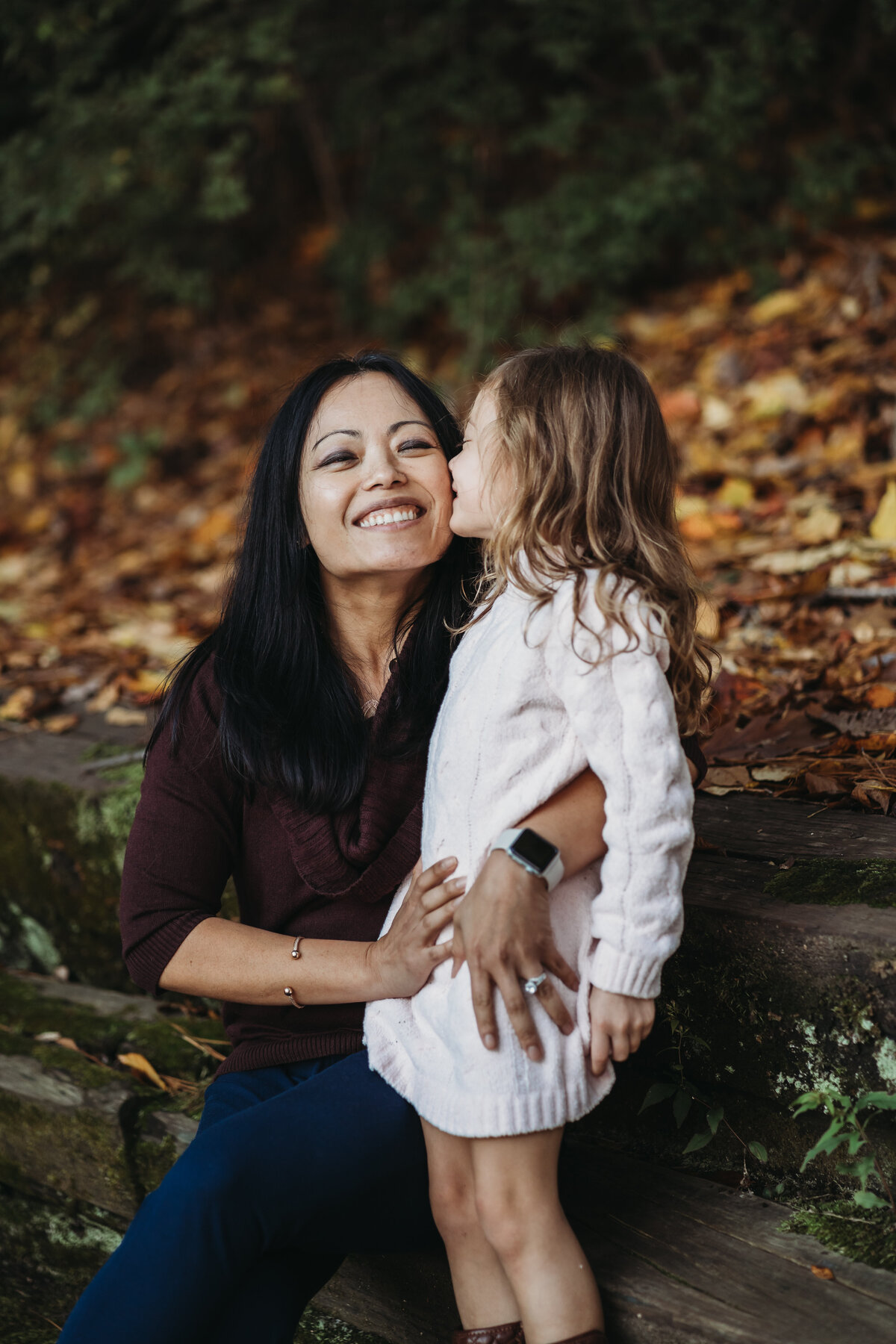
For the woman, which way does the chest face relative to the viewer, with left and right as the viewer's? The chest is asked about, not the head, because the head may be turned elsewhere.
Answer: facing the viewer and to the right of the viewer

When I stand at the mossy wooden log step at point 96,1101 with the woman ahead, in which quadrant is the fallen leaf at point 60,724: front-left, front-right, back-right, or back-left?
back-left

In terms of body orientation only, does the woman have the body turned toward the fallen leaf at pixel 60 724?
no

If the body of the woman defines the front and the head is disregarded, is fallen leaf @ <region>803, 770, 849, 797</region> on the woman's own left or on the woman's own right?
on the woman's own left

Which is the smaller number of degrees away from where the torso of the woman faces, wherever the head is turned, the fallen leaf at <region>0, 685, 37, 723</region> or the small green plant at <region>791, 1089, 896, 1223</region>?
the small green plant

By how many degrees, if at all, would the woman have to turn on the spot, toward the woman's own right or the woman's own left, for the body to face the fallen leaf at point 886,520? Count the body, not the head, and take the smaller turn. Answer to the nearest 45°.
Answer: approximately 90° to the woman's own left

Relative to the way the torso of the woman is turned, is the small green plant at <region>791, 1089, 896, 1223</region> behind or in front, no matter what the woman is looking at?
in front

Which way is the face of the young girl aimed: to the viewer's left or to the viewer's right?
to the viewer's left

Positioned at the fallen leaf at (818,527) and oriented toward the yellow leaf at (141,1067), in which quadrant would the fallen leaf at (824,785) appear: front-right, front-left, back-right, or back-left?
front-left

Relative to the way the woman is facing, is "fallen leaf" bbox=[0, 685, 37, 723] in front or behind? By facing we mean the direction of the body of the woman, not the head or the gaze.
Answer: behind
